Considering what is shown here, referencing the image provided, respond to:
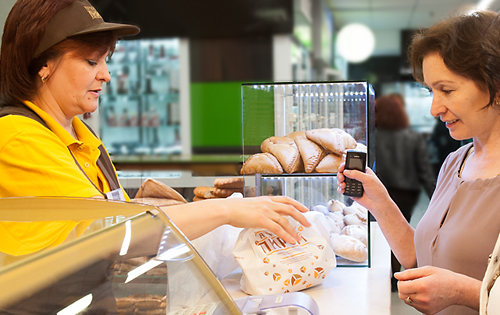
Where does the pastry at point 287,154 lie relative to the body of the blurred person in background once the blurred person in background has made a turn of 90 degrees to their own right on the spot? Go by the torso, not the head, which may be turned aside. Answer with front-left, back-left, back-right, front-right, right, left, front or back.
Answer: right

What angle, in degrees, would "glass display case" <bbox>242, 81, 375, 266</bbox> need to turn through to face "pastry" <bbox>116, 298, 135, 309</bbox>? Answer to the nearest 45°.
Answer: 0° — it already faces it

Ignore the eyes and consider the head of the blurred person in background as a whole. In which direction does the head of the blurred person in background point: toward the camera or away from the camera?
away from the camera

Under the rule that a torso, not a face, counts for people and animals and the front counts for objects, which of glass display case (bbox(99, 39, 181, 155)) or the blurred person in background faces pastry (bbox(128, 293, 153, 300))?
the glass display case

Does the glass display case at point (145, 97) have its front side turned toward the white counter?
yes

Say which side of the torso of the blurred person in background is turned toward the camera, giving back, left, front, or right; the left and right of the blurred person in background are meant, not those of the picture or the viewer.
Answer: back

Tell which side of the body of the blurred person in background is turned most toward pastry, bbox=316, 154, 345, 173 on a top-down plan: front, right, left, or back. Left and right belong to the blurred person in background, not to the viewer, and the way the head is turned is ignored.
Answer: back

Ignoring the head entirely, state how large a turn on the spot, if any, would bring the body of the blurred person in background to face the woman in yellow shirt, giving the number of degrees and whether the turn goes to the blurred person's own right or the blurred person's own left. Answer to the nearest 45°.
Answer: approximately 180°

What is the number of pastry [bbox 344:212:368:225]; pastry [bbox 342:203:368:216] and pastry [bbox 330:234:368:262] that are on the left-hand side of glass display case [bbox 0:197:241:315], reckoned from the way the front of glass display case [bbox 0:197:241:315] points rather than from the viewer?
3

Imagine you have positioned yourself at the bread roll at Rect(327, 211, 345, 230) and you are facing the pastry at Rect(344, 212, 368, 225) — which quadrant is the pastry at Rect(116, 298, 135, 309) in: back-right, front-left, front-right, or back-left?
back-right
